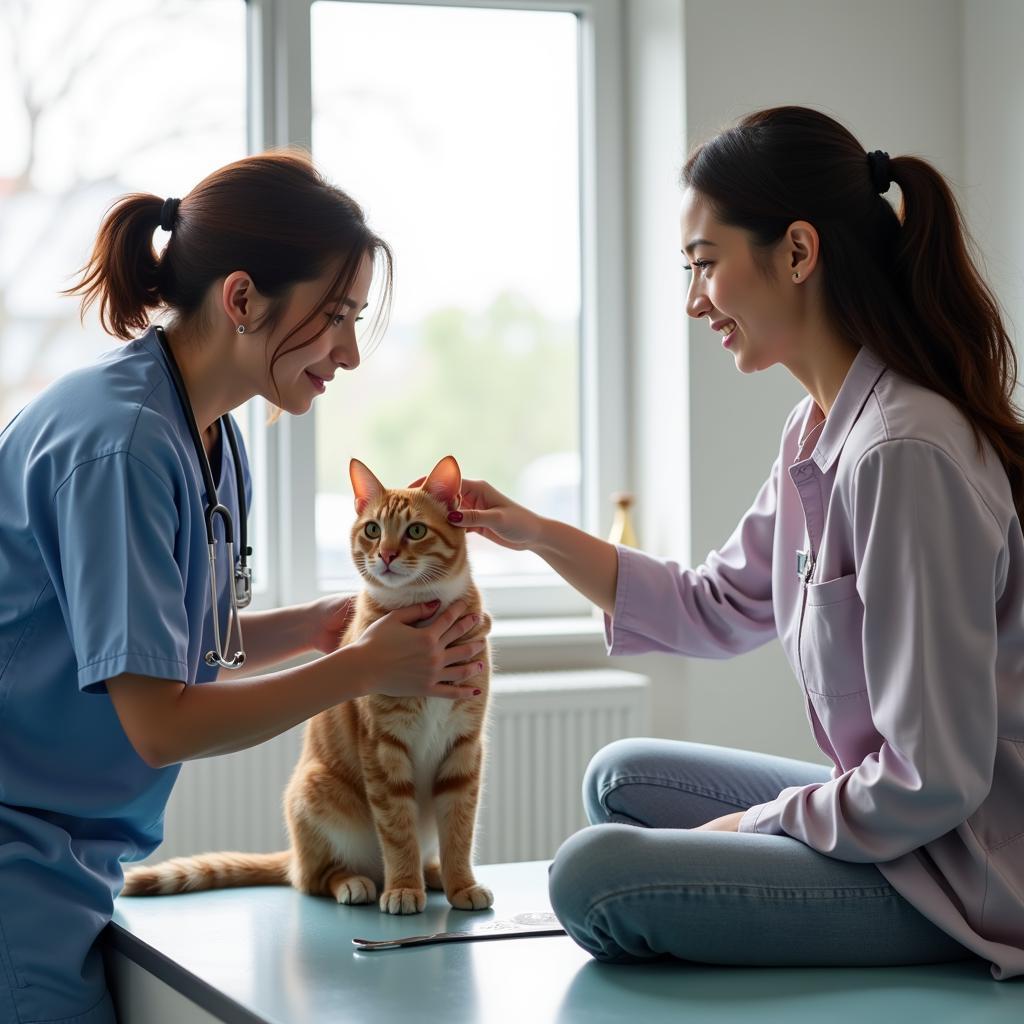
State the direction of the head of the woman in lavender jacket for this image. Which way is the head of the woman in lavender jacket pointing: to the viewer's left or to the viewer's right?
to the viewer's left

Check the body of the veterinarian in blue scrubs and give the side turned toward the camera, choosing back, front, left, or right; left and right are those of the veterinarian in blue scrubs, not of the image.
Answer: right

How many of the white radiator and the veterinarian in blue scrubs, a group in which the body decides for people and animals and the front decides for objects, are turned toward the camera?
1

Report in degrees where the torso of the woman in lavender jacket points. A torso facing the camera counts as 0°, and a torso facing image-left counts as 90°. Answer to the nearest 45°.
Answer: approximately 90°

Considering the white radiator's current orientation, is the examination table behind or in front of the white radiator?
in front

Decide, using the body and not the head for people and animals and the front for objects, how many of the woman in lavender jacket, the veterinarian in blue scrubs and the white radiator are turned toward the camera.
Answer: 1

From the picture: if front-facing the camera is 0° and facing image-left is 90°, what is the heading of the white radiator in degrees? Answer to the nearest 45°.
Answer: approximately 0°

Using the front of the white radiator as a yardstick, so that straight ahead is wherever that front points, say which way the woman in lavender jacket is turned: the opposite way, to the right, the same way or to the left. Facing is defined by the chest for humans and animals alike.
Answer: to the right

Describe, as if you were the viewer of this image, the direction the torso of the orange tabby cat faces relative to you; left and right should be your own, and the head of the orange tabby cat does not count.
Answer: facing the viewer and to the right of the viewer

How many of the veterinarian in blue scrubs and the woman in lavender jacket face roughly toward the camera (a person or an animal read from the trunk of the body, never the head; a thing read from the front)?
0
